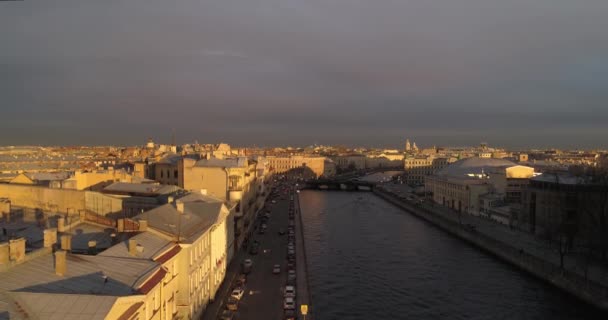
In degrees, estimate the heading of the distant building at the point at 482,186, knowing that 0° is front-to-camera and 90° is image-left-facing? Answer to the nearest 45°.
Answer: approximately 45°

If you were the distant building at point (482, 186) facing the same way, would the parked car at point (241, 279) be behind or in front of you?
in front

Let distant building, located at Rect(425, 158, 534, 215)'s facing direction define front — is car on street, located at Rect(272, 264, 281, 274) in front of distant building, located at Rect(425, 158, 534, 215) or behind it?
in front
